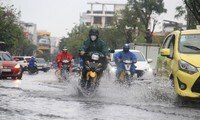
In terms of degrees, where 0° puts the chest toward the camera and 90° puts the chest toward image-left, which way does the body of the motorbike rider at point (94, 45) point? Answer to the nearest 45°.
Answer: approximately 0°

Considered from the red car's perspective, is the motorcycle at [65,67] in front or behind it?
in front

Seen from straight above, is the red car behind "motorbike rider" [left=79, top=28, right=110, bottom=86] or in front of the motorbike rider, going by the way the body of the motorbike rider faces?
behind

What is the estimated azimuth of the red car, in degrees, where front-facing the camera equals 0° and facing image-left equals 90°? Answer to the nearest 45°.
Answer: approximately 315°

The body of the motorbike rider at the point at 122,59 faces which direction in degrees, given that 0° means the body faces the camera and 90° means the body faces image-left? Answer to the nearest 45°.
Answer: approximately 0°

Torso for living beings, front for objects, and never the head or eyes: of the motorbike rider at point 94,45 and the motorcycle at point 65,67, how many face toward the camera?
2
